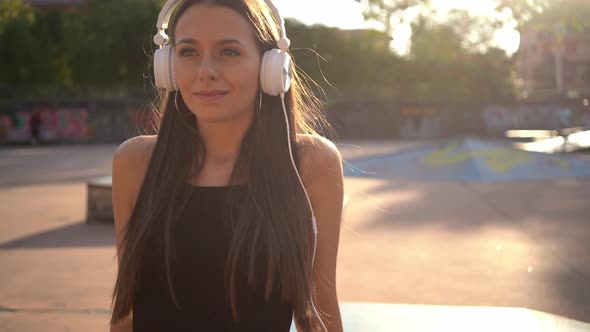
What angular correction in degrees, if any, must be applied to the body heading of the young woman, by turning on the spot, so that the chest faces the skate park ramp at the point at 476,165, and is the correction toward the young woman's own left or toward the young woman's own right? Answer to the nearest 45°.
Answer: approximately 135° to the young woman's own left

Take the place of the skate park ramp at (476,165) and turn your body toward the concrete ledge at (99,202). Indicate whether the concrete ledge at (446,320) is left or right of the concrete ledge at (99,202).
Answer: left

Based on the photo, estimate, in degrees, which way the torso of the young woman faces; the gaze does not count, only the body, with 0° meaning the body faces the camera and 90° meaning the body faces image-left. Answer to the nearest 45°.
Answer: approximately 0°

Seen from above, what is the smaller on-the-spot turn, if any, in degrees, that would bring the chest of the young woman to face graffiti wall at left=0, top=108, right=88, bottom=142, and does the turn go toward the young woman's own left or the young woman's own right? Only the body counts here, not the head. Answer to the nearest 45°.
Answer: approximately 180°

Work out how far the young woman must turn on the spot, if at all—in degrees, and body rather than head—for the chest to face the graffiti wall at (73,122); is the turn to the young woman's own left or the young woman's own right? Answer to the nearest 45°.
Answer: approximately 180°

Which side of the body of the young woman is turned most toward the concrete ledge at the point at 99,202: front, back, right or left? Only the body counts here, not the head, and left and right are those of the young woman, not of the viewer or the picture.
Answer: back
